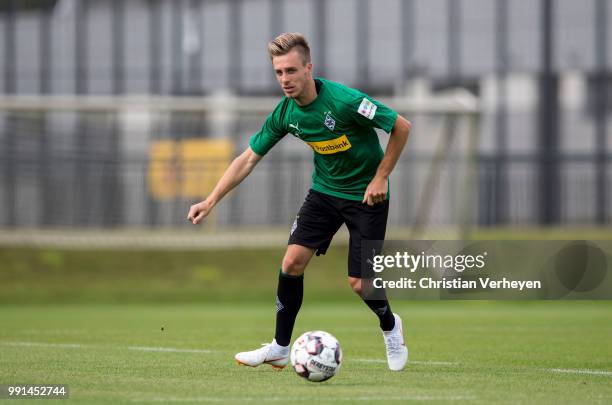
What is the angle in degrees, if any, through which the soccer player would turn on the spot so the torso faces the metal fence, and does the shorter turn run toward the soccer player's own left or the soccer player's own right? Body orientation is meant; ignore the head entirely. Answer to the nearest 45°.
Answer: approximately 135° to the soccer player's own right

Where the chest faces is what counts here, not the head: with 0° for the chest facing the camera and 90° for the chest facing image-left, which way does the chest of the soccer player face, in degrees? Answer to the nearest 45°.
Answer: approximately 45°
